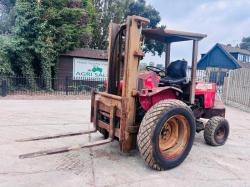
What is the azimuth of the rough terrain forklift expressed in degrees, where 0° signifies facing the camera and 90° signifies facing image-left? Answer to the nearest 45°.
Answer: approximately 45°

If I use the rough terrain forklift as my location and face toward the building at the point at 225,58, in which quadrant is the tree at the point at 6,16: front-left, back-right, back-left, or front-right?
front-left

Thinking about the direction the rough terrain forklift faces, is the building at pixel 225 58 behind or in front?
behind

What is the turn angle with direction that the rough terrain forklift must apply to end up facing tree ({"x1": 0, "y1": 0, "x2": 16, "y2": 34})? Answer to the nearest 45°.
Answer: approximately 90° to its right

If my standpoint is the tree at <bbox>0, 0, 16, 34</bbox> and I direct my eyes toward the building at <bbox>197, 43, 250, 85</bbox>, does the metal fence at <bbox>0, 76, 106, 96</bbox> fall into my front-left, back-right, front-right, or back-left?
front-right

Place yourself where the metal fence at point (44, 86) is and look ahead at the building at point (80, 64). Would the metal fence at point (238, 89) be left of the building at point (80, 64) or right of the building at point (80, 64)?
right

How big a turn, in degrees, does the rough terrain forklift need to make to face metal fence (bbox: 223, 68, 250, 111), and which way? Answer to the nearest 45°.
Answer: approximately 180°
